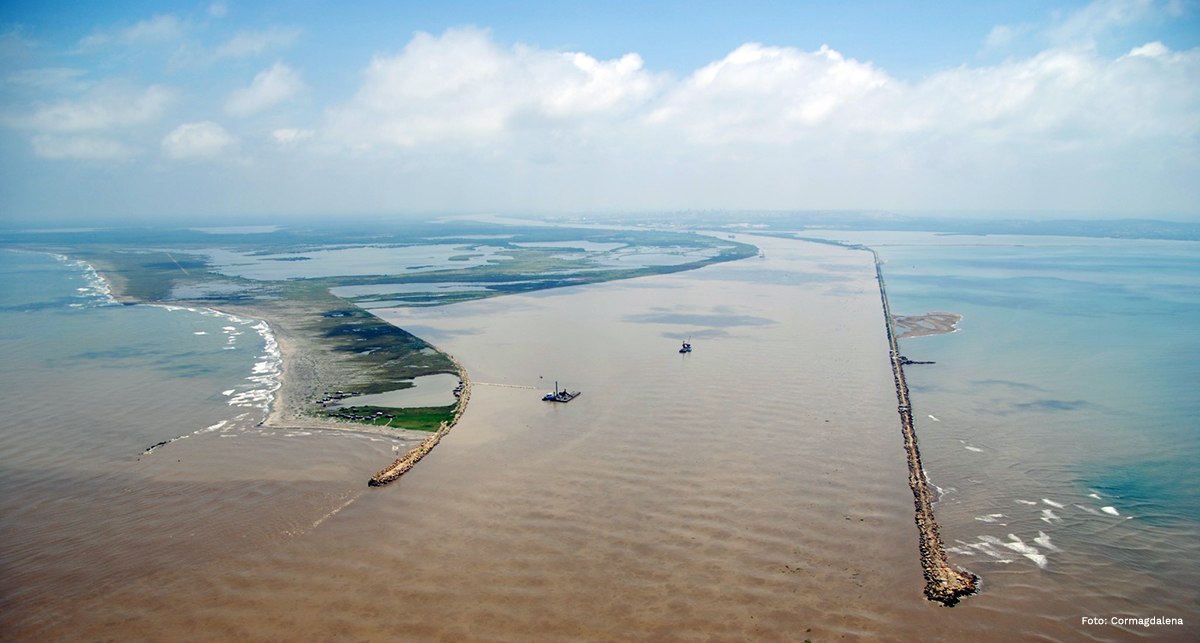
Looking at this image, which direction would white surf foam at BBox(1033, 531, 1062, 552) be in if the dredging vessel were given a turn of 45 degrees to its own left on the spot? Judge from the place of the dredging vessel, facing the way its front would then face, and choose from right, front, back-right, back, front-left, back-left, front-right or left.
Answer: right

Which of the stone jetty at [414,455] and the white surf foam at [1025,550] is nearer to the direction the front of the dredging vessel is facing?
the white surf foam

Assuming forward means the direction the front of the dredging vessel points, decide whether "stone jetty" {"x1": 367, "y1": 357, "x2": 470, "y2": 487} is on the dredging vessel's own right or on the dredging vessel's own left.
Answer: on the dredging vessel's own right

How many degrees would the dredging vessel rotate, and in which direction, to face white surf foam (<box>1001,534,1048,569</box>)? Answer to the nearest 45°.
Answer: approximately 45° to its right

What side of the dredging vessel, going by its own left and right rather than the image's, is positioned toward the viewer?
right
